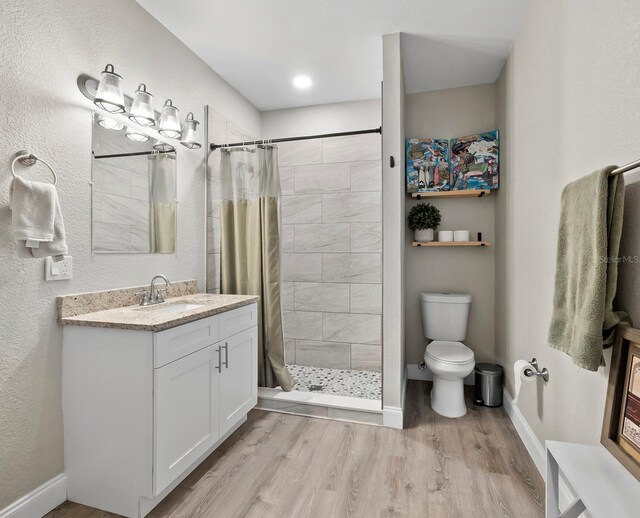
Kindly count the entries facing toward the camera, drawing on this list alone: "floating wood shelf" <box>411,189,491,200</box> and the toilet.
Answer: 2

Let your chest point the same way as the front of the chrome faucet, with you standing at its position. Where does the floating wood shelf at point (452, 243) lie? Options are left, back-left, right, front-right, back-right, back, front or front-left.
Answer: front-left

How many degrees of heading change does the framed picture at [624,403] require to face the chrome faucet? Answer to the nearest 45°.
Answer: approximately 45° to its right

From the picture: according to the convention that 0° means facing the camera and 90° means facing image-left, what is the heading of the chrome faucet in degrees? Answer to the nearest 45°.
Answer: approximately 315°

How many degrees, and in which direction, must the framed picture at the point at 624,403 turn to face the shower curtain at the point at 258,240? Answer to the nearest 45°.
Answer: approximately 45° to its right

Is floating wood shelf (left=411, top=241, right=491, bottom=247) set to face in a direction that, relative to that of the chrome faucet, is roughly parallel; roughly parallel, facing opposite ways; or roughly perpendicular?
roughly perpendicular

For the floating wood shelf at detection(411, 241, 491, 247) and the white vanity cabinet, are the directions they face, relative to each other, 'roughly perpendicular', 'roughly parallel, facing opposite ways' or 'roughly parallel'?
roughly perpendicular

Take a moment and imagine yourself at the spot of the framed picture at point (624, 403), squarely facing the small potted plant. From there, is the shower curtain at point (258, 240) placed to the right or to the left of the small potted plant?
left
